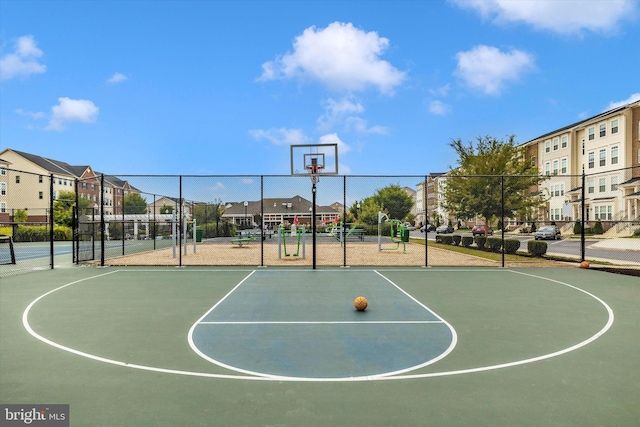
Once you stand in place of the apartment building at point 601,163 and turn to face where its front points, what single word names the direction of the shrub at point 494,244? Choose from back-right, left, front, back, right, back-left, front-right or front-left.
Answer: front-left

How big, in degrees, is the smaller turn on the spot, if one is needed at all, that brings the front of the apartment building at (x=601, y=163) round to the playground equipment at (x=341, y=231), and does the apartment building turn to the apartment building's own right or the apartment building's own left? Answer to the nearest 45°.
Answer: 0° — it already faces it

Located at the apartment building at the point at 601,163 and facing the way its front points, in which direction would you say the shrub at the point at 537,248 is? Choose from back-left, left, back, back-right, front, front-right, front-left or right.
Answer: front-left

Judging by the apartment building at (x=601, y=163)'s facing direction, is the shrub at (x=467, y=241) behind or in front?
in front

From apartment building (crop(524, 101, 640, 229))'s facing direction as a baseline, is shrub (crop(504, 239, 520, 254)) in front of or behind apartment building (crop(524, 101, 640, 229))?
in front

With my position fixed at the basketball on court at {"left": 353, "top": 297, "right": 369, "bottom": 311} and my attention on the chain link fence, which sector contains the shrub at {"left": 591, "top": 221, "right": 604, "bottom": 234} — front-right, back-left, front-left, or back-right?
front-right

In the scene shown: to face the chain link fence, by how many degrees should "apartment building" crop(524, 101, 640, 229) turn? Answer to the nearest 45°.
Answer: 0° — it already faces it

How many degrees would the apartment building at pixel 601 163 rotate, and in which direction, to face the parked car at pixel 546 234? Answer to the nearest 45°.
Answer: approximately 45° to its left

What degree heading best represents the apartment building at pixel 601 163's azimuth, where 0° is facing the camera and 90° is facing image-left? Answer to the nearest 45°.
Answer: approximately 45°

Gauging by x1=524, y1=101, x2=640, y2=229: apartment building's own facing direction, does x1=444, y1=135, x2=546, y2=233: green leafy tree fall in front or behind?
in front
